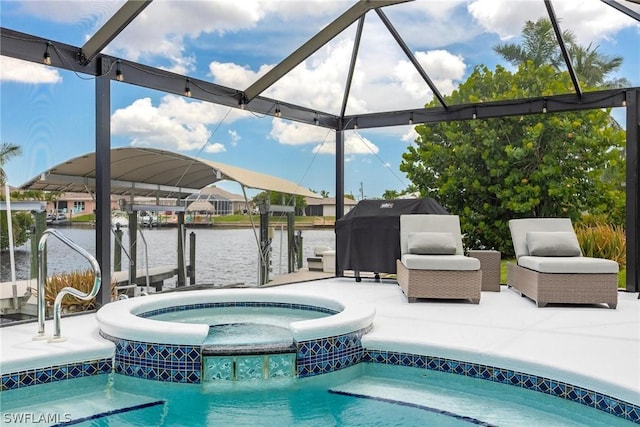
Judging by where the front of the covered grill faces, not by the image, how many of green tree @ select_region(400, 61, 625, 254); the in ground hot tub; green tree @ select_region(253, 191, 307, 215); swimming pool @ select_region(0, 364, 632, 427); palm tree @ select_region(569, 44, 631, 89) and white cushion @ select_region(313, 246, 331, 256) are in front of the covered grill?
2

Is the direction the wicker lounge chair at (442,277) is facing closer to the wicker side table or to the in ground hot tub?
the in ground hot tub

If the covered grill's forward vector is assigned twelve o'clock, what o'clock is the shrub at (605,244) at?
The shrub is roughly at 8 o'clock from the covered grill.

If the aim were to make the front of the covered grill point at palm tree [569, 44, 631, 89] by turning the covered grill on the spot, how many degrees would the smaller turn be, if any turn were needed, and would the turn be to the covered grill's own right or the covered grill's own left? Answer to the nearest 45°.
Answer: approximately 135° to the covered grill's own left

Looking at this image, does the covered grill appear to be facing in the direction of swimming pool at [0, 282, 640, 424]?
yes

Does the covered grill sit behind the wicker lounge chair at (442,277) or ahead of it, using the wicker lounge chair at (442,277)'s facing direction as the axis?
behind

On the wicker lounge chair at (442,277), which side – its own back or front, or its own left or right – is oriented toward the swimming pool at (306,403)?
front

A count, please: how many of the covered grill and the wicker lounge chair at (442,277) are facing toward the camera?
2

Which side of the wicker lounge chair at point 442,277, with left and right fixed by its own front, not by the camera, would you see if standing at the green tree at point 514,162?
back

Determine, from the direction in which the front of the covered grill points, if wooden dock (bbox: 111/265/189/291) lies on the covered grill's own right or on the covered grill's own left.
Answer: on the covered grill's own right

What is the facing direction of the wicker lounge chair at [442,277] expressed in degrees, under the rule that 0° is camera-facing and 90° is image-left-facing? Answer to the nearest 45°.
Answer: approximately 0°

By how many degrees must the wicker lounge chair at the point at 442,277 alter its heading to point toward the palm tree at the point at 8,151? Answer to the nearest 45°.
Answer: approximately 90° to its right
